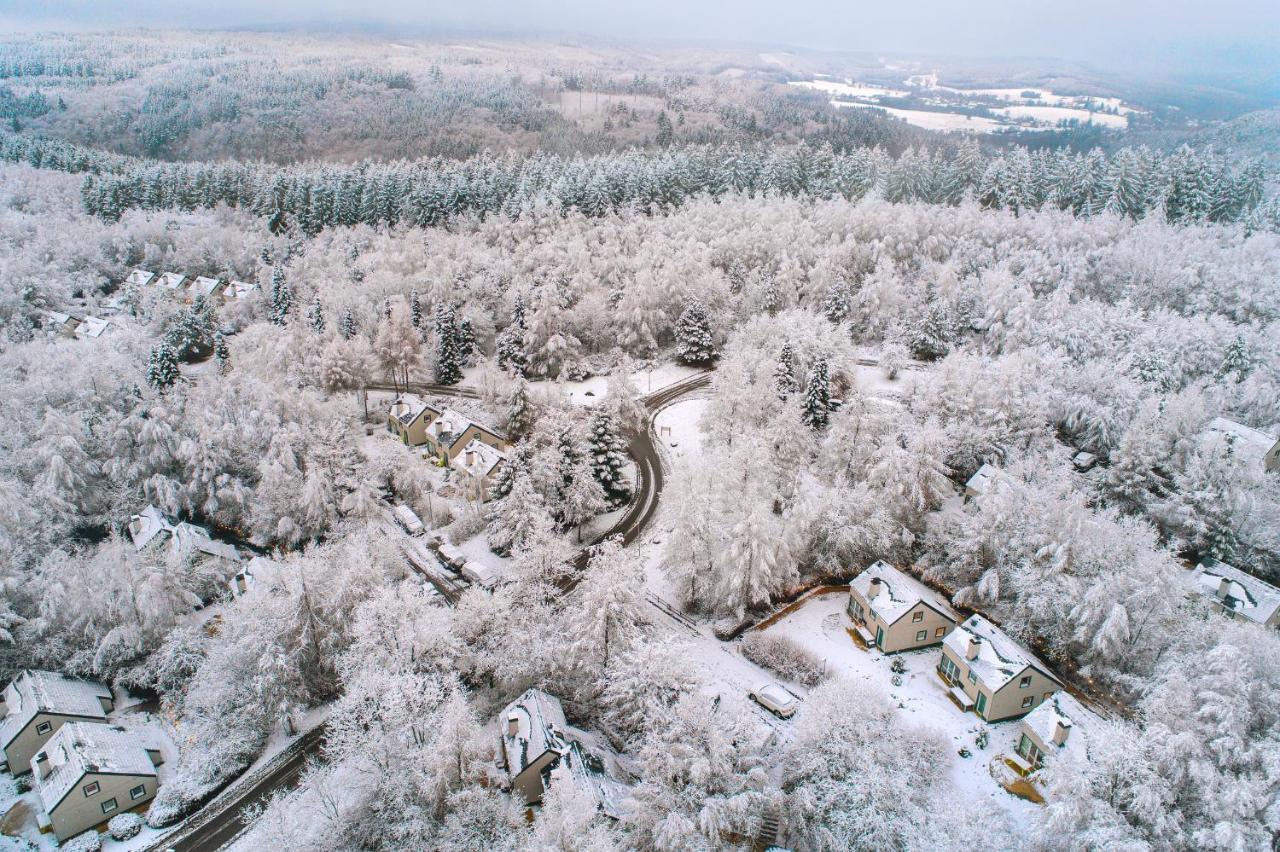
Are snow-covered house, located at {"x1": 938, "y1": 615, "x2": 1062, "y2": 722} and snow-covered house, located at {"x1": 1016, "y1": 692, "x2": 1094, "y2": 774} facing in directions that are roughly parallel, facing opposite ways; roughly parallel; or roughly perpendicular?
roughly parallel

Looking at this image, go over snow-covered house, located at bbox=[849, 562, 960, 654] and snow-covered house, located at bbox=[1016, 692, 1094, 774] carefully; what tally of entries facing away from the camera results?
0

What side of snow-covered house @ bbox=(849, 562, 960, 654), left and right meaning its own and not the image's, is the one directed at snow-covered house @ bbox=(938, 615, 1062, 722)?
left

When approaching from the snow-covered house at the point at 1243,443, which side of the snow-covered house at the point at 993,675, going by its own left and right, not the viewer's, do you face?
back

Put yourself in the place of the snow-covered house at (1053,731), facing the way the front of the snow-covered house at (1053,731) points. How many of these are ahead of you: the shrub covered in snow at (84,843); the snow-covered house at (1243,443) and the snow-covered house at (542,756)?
2

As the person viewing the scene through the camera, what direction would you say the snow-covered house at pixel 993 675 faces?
facing the viewer and to the left of the viewer

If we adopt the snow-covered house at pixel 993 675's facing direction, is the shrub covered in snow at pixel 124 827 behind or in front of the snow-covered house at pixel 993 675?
in front

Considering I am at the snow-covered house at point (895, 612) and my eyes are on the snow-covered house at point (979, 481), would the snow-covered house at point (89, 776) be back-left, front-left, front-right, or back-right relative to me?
back-left

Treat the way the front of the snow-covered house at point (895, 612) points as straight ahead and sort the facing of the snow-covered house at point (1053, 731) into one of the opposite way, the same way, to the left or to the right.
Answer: the same way

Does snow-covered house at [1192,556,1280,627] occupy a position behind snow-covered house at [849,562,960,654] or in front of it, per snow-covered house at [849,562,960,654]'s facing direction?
behind

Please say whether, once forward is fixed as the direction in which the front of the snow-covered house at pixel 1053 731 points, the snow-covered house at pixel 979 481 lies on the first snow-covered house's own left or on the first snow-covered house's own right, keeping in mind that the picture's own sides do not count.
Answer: on the first snow-covered house's own right

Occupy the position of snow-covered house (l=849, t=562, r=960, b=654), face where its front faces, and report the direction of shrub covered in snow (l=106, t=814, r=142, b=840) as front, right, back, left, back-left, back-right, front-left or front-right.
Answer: front

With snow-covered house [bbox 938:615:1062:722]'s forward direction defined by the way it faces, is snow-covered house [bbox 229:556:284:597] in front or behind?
in front

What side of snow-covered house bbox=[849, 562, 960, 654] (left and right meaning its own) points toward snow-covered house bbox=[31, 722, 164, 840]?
front

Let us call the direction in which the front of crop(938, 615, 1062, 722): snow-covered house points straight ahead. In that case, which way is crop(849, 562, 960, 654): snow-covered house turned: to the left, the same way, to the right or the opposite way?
the same way

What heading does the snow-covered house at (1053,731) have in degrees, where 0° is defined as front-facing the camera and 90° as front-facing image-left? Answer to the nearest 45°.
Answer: approximately 45°
